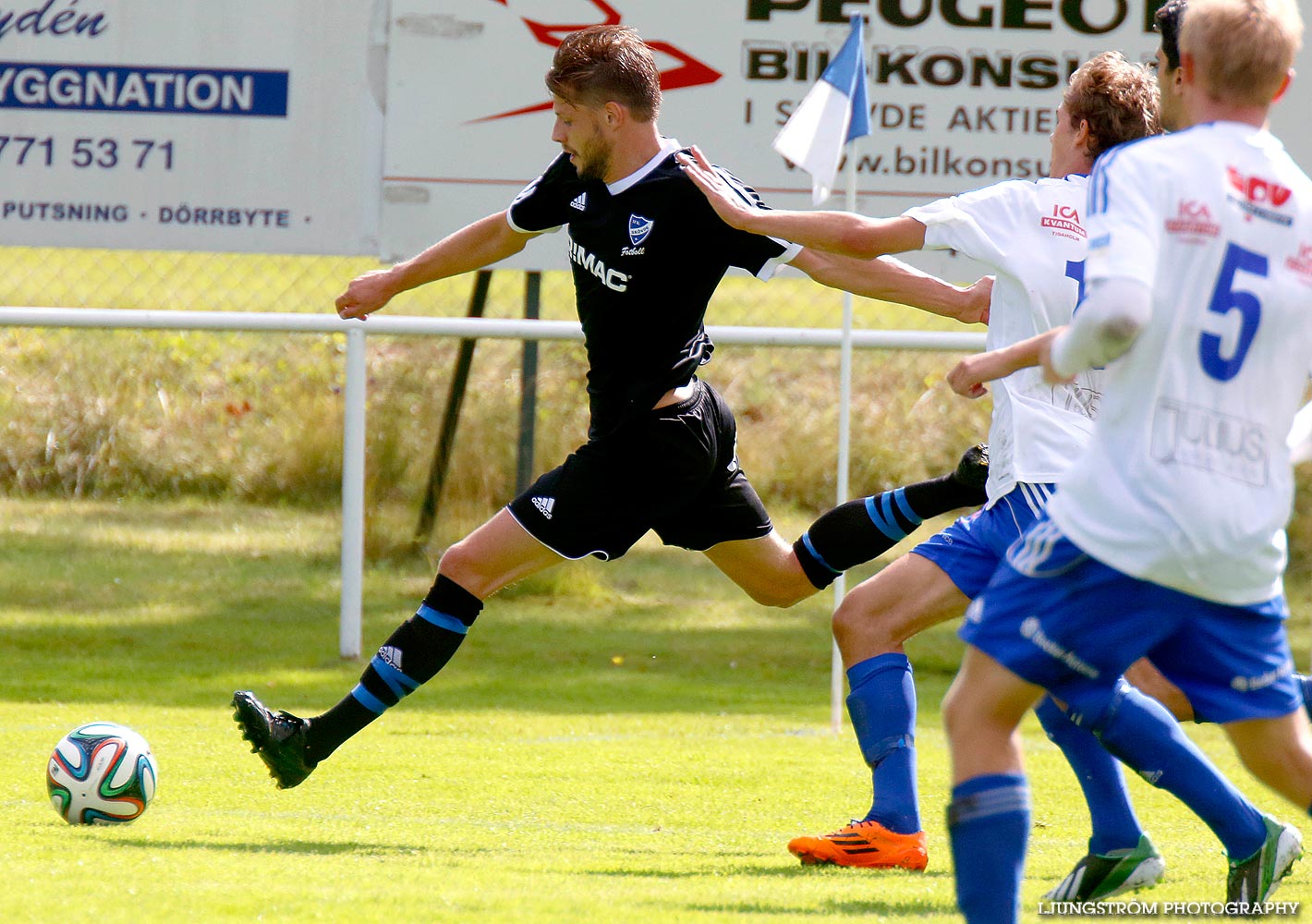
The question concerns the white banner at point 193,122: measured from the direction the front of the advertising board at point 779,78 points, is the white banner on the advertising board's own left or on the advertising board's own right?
on the advertising board's own right

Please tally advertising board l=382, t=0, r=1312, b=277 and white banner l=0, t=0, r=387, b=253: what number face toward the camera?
2

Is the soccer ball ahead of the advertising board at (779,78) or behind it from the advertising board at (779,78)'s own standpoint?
ahead

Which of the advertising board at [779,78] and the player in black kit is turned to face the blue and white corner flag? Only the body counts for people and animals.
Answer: the advertising board

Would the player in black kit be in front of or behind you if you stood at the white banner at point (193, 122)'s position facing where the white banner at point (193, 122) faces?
in front

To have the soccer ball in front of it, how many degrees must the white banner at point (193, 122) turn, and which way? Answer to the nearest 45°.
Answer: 0° — it already faces it

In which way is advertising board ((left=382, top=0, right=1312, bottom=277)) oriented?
toward the camera

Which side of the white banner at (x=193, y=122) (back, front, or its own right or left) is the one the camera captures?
front

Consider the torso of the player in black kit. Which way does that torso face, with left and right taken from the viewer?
facing the viewer and to the left of the viewer

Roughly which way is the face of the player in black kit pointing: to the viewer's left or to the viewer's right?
to the viewer's left

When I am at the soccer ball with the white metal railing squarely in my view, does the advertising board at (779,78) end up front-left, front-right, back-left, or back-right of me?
front-right

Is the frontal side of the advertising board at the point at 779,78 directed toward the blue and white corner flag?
yes

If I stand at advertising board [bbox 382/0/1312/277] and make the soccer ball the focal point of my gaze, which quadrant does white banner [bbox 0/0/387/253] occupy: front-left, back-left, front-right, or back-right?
front-right
